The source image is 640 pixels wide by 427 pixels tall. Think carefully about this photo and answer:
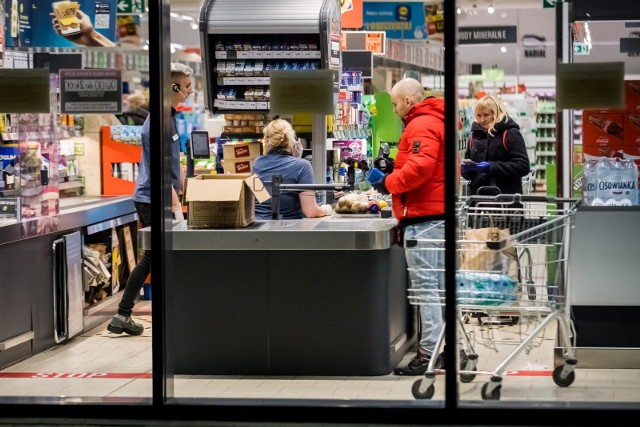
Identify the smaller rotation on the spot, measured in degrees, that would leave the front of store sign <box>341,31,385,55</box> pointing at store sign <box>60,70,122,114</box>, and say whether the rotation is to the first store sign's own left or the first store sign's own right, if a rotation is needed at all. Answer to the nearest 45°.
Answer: approximately 45° to the first store sign's own right

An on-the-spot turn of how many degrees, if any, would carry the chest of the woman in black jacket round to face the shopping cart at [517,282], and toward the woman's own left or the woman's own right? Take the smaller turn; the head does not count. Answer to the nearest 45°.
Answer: approximately 45° to the woman's own left

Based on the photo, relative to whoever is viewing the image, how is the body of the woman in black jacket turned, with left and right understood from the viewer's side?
facing the viewer and to the left of the viewer

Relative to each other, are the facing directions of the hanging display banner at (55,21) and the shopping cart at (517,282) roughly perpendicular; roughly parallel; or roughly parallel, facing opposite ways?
roughly perpendicular

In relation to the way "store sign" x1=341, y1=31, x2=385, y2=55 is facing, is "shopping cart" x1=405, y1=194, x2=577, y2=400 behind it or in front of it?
in front

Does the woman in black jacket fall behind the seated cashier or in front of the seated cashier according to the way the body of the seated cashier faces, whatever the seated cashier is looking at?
in front

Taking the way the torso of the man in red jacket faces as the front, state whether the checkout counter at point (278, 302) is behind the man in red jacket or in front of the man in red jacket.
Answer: in front

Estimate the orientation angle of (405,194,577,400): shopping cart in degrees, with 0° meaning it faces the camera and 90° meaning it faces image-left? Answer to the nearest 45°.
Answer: approximately 45°

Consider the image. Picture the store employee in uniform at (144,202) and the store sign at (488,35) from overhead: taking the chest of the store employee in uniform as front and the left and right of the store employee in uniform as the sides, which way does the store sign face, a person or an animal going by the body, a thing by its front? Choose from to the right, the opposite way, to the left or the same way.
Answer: to the right

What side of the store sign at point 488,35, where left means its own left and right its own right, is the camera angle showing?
front

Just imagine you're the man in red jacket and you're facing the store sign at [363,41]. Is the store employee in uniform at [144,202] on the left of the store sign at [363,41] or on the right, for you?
left

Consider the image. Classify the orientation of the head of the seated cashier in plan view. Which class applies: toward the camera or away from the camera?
away from the camera

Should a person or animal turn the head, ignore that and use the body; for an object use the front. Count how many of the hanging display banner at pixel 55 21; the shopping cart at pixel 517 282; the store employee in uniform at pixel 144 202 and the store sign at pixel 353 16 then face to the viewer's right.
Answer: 1

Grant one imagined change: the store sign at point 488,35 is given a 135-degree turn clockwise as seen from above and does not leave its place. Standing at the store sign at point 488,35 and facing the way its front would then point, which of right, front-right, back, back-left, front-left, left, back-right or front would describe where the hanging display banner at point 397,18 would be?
left

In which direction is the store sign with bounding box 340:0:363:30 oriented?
toward the camera
